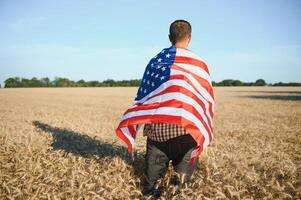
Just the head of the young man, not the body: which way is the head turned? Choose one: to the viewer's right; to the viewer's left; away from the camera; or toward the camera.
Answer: away from the camera

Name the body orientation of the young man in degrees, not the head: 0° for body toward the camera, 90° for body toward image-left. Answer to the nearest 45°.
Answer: approximately 180°

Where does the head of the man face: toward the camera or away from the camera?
away from the camera
